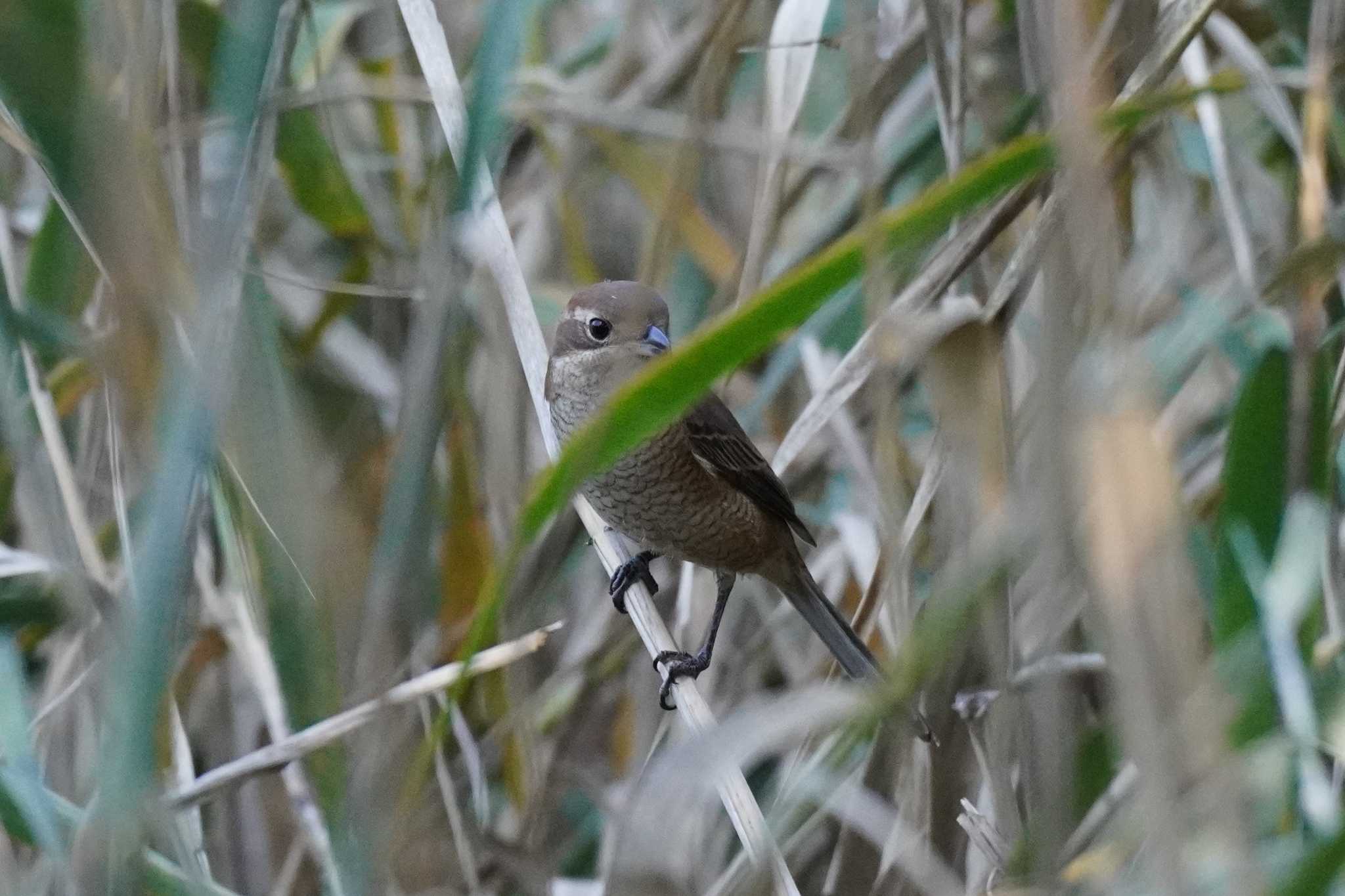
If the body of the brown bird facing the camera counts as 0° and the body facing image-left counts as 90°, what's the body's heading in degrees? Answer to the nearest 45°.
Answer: approximately 45°

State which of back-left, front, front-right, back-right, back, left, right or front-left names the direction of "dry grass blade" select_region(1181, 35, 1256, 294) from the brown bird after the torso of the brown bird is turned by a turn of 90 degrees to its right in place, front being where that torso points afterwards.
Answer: back-right

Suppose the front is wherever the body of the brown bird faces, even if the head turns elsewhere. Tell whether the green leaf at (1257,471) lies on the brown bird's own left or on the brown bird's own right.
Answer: on the brown bird's own left

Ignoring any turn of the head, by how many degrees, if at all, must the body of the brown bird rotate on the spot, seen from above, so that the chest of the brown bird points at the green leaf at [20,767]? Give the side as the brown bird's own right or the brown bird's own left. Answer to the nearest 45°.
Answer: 0° — it already faces it

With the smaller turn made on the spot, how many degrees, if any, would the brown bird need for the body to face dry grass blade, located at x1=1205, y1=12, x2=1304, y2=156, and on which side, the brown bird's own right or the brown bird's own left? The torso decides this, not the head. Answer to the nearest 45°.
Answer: approximately 135° to the brown bird's own left

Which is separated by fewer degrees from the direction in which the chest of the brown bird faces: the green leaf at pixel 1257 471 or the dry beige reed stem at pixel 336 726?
the dry beige reed stem
